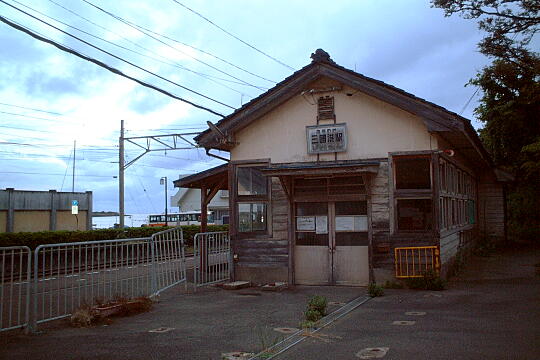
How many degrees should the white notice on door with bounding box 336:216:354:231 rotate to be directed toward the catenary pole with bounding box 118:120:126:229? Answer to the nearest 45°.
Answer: approximately 135° to its right

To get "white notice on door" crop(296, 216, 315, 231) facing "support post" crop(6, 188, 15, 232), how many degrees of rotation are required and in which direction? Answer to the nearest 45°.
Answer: approximately 135° to its right

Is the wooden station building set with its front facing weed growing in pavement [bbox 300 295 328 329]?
yes

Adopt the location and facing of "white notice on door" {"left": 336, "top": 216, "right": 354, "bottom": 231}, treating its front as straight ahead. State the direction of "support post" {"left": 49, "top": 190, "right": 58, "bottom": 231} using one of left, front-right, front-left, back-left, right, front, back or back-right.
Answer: back-right

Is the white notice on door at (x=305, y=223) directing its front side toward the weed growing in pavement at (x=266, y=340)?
yes

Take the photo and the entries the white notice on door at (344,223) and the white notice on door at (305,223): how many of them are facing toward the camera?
2

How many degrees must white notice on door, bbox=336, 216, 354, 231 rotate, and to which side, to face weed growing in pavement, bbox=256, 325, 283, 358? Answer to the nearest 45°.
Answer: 0° — it already faces it

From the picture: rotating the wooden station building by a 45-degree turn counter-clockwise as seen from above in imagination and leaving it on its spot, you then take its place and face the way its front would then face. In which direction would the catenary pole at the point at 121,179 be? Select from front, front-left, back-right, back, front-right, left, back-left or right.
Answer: back

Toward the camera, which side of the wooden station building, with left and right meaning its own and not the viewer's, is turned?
front

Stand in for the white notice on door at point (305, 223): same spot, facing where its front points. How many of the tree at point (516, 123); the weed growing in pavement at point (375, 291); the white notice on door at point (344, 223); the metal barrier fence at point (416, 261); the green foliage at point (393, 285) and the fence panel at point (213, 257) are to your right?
1

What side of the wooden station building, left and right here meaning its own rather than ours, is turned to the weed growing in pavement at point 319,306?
front

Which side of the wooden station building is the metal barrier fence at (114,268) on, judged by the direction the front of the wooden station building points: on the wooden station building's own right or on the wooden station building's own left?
on the wooden station building's own right

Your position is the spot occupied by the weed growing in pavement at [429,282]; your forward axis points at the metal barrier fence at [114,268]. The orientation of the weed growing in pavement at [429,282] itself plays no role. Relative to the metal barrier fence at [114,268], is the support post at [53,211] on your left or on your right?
right

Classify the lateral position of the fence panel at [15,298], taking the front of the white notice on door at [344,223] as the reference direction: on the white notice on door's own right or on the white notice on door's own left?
on the white notice on door's own right

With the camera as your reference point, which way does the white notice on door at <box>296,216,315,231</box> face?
facing the viewer

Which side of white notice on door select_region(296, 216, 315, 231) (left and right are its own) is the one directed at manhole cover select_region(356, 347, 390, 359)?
front

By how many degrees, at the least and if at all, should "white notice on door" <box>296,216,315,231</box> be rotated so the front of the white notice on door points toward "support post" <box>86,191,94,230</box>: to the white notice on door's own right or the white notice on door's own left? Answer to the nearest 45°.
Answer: approximately 135° to the white notice on door's own right

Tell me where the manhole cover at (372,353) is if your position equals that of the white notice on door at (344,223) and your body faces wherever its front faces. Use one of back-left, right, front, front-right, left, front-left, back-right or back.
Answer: front
